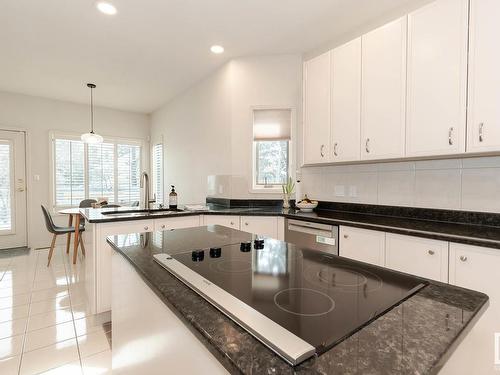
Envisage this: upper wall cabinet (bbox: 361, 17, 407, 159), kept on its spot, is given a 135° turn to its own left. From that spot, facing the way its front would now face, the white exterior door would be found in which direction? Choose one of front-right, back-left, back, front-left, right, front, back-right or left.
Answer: back

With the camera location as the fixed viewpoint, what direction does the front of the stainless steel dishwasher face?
facing the viewer and to the left of the viewer

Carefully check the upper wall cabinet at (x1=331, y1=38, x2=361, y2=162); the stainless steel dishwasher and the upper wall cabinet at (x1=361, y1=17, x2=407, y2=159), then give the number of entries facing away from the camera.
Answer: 0

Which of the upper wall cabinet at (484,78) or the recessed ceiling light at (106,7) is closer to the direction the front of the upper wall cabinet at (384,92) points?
the recessed ceiling light

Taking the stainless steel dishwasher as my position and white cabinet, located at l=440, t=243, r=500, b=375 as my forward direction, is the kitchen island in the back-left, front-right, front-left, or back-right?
front-right

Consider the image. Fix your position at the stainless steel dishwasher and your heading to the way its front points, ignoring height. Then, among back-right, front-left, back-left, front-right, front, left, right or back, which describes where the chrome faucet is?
front-right

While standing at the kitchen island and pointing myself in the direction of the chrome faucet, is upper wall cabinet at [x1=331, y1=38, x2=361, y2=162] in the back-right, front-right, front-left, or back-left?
front-right

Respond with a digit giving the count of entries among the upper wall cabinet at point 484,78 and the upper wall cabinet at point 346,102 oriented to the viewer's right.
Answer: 0

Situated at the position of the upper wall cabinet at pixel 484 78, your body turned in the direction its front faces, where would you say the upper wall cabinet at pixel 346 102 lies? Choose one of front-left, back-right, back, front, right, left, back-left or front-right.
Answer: right

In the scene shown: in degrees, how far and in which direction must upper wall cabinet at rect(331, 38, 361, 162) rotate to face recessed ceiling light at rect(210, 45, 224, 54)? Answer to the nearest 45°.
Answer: approximately 45° to its right

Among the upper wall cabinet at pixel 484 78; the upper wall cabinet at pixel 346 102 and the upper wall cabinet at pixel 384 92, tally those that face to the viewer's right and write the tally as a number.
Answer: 0

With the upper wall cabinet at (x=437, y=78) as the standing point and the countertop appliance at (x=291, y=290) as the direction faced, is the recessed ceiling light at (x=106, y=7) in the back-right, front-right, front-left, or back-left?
front-right

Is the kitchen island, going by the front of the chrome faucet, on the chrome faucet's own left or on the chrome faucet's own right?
on the chrome faucet's own left

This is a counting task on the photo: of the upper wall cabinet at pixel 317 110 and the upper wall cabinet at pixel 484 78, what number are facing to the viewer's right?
0

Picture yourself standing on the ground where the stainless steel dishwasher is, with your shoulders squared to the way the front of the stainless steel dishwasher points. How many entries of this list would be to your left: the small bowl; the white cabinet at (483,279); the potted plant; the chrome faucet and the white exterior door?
1

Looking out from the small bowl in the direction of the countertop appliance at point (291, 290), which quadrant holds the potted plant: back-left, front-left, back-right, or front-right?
back-right
